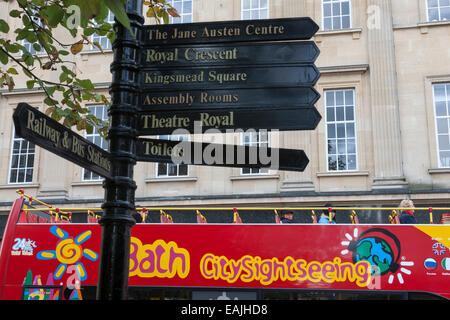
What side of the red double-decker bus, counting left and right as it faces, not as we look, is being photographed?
left

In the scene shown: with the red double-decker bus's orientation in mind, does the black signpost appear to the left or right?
on its left
